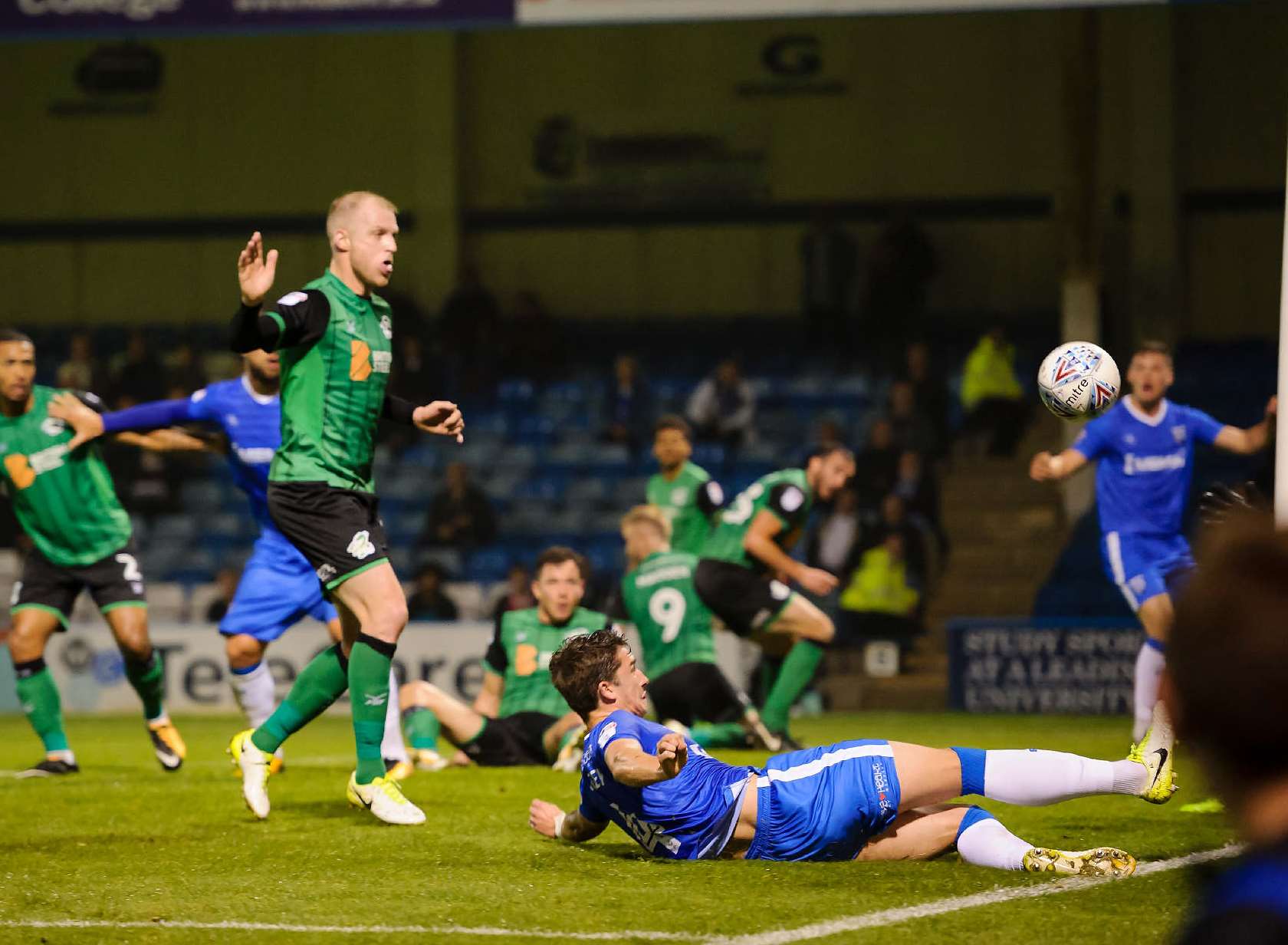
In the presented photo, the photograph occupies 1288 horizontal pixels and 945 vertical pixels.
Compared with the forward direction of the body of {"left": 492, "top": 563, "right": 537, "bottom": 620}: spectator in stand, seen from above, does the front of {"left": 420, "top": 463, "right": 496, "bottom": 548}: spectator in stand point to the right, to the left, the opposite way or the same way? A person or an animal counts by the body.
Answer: the same way

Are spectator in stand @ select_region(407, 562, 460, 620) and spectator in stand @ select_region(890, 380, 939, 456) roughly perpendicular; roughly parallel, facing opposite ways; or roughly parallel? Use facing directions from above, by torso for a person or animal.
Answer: roughly parallel

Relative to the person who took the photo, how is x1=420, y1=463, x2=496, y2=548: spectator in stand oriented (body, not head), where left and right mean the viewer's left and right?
facing the viewer

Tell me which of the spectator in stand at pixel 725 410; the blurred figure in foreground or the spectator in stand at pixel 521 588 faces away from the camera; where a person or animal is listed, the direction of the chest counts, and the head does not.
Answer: the blurred figure in foreground

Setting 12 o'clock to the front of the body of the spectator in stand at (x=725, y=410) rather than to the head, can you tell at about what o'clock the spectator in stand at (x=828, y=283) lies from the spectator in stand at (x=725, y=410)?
the spectator in stand at (x=828, y=283) is roughly at 7 o'clock from the spectator in stand at (x=725, y=410).

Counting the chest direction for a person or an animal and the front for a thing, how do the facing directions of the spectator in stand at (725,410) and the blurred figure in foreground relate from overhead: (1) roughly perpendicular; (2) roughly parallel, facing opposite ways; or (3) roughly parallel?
roughly parallel, facing opposite ways

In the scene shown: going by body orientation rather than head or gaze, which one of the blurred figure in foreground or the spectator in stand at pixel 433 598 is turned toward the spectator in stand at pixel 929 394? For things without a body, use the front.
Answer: the blurred figure in foreground

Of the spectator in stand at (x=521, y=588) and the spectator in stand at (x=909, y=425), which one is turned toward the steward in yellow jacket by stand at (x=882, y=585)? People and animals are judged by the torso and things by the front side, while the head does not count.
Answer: the spectator in stand at (x=909, y=425)

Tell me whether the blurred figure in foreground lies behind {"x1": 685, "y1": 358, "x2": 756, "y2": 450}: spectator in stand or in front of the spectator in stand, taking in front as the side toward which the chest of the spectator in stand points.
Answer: in front

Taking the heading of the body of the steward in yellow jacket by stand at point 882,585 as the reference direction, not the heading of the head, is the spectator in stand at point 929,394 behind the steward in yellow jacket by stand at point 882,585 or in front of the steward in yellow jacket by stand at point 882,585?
behind

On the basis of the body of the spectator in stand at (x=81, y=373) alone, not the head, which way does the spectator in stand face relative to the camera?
toward the camera

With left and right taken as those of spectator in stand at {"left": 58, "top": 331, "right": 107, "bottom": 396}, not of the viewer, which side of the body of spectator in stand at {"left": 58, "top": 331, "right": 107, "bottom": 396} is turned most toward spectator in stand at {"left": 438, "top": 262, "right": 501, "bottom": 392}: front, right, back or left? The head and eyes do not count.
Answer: left

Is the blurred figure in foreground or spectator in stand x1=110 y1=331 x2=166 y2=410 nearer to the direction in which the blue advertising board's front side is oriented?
the blurred figure in foreground

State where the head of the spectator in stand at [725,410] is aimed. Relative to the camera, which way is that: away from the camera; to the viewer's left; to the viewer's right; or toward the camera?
toward the camera

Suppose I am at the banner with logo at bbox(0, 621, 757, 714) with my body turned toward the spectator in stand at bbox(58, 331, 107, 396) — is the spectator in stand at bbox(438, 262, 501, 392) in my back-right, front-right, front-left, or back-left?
front-right

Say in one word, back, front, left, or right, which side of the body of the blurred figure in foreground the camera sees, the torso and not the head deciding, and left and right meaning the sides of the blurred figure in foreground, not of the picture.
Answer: back

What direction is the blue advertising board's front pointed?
toward the camera

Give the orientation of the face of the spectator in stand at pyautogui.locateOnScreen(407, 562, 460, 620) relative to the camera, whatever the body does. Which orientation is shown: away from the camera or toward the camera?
toward the camera
